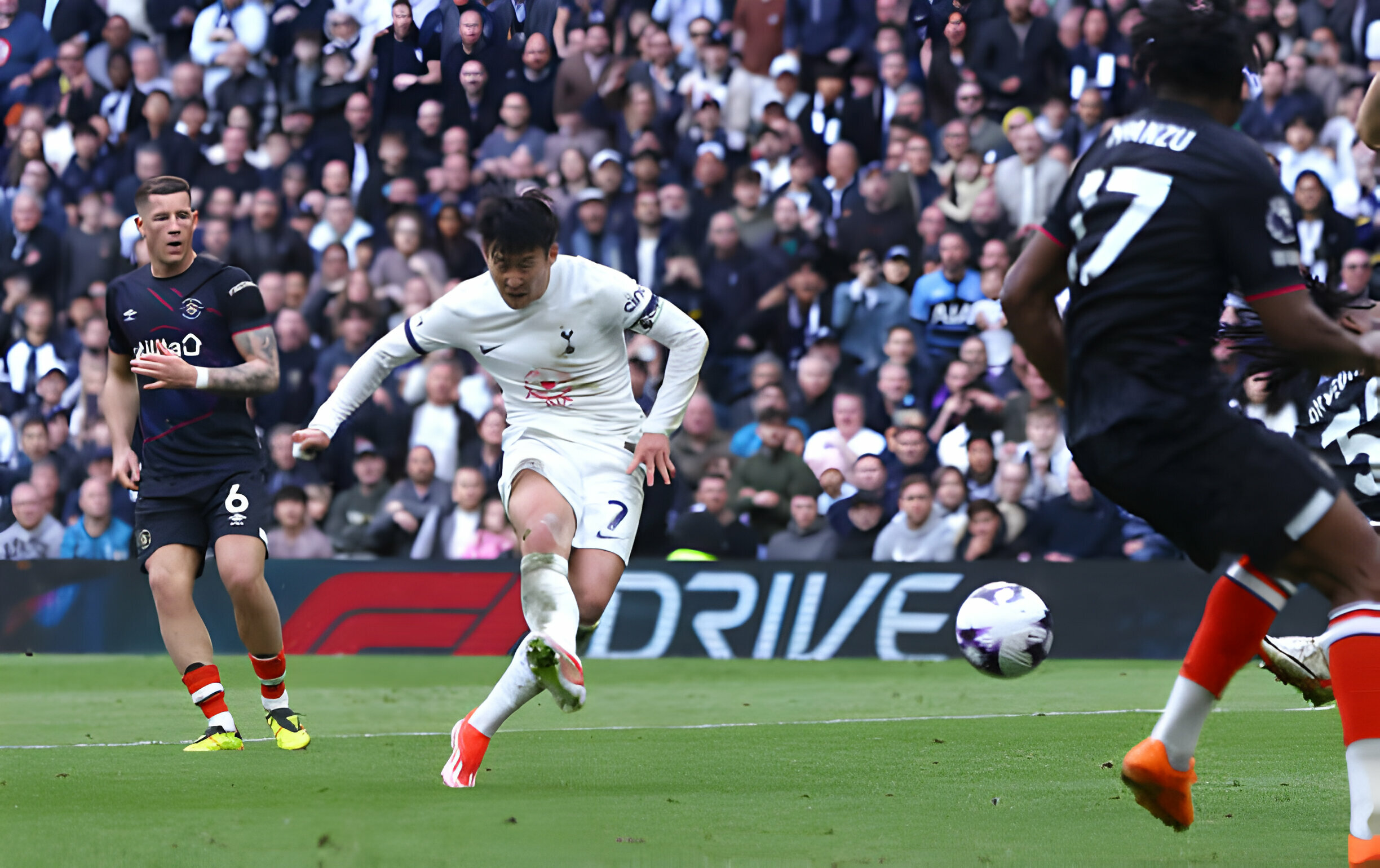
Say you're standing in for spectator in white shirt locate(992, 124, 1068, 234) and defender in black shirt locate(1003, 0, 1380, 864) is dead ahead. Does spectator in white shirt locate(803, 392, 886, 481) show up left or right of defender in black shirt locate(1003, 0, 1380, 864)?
right

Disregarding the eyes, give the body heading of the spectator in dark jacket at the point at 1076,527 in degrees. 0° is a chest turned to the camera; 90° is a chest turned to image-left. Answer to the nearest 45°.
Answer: approximately 0°

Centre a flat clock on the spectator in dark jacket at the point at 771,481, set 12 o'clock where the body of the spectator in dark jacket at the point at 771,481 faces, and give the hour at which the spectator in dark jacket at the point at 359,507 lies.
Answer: the spectator in dark jacket at the point at 359,507 is roughly at 3 o'clock from the spectator in dark jacket at the point at 771,481.

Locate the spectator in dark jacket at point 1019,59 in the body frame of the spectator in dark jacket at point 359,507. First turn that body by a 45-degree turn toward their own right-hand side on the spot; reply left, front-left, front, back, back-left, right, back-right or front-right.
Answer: back-left

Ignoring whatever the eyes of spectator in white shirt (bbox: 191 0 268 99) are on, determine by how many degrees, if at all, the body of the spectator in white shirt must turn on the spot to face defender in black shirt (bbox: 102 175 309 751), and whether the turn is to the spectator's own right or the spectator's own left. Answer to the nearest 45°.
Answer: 0° — they already face them

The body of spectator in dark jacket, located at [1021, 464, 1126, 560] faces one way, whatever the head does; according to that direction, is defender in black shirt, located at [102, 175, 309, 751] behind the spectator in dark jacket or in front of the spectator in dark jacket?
in front

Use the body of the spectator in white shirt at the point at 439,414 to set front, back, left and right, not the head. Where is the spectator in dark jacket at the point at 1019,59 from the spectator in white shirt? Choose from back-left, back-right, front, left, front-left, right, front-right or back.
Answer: left

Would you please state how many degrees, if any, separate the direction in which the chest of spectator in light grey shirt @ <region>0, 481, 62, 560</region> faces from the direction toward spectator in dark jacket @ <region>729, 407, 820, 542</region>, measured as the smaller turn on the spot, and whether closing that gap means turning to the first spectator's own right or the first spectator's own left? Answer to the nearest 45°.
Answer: approximately 45° to the first spectator's own left

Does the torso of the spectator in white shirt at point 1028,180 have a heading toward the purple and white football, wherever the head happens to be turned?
yes
